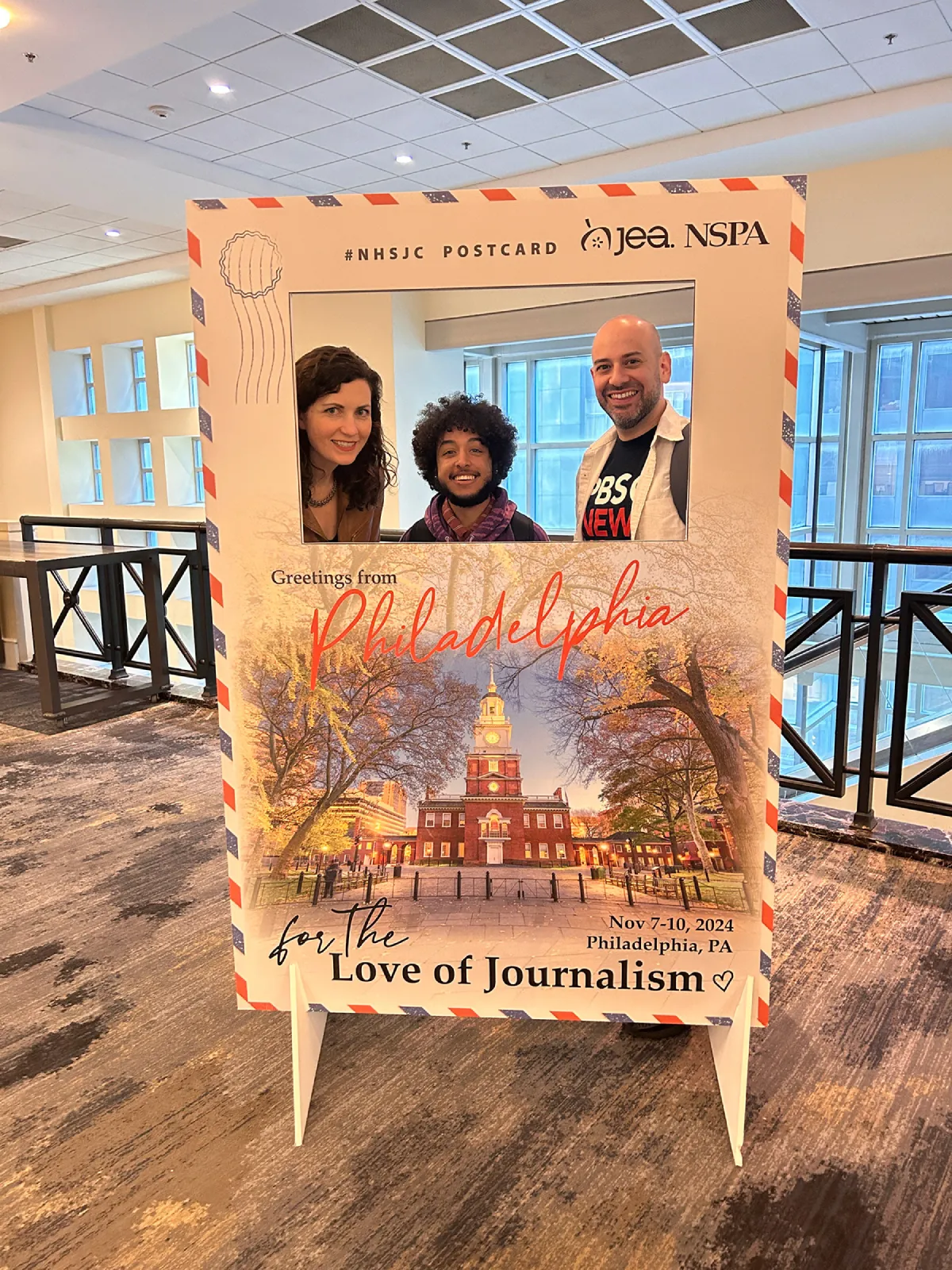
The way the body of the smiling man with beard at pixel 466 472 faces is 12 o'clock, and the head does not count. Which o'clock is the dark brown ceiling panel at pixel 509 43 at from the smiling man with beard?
The dark brown ceiling panel is roughly at 6 o'clock from the smiling man with beard.

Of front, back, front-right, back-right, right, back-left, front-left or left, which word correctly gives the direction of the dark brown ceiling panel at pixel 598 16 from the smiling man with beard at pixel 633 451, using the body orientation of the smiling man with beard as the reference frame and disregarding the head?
back-right

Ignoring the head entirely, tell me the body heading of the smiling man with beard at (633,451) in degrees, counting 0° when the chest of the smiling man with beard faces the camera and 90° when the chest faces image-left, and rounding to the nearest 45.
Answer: approximately 45°

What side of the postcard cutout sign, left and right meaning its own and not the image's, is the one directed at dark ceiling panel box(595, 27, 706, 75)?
back

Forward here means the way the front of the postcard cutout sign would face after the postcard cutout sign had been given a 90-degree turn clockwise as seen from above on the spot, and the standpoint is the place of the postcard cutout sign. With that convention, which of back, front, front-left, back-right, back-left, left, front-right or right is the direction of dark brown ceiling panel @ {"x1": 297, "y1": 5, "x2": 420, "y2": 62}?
right

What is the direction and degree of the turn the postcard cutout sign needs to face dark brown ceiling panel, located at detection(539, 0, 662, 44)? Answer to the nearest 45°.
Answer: approximately 180°

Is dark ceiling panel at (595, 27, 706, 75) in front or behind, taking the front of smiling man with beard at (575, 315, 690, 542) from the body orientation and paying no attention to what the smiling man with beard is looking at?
behind

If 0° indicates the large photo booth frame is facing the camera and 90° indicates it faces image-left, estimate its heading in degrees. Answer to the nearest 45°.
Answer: approximately 0°

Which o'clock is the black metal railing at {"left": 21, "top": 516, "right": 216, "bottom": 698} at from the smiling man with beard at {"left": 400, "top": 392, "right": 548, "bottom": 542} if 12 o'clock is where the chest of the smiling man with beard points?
The black metal railing is roughly at 5 o'clock from the smiling man with beard.
